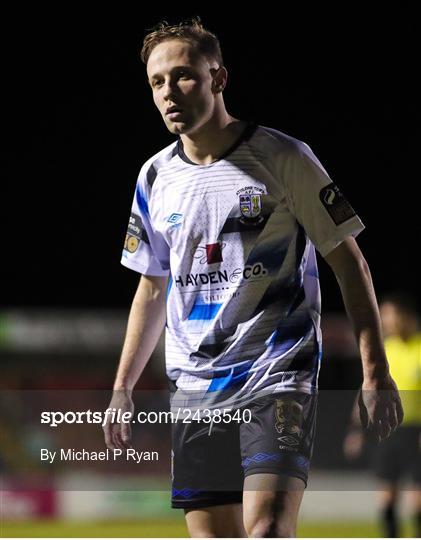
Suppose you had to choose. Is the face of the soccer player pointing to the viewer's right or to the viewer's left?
to the viewer's left

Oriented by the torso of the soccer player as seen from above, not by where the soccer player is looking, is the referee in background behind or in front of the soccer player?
behind
